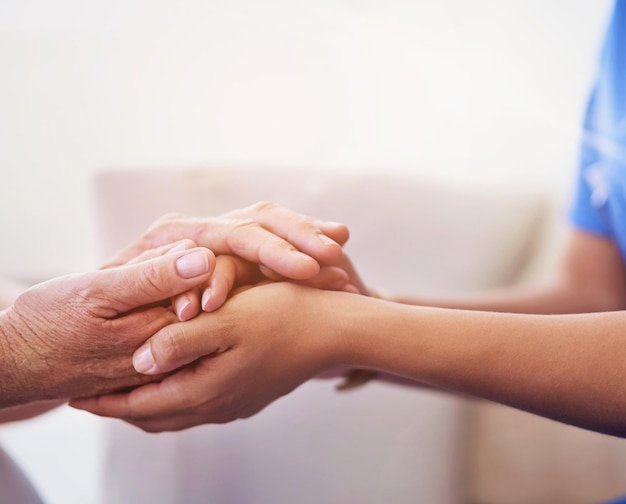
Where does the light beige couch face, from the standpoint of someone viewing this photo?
facing the viewer
